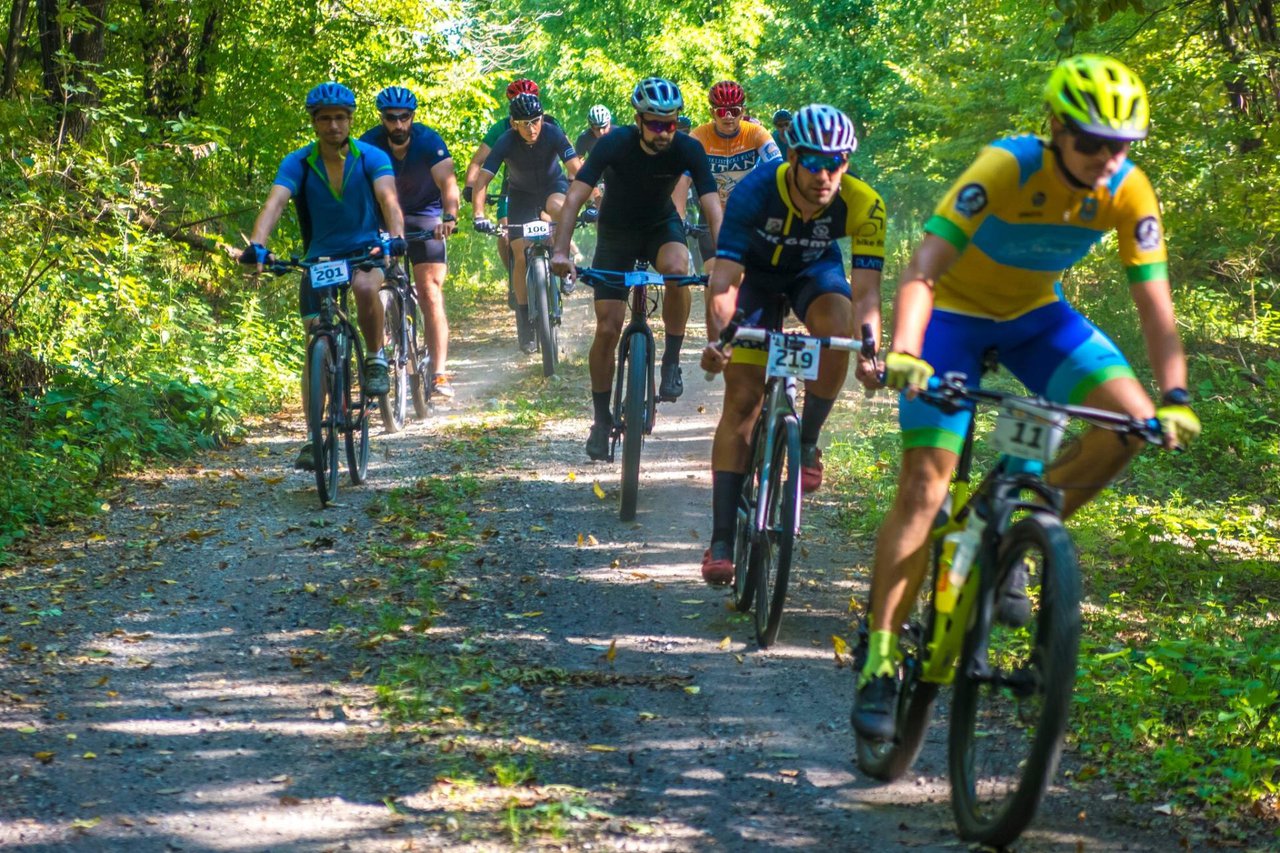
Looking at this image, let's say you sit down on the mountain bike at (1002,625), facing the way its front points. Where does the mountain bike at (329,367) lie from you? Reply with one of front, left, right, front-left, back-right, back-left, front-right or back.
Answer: back

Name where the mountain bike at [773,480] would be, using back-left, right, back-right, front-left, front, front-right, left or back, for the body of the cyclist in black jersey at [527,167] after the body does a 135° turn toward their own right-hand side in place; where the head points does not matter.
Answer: back-left

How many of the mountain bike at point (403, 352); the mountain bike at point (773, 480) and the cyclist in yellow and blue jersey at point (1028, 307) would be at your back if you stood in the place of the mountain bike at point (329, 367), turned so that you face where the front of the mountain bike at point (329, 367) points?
1

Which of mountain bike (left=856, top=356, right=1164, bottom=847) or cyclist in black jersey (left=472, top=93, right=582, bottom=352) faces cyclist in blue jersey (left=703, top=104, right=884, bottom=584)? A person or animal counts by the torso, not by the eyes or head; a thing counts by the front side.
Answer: the cyclist in black jersey

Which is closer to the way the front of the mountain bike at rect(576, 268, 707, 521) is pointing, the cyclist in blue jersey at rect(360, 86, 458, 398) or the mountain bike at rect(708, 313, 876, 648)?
the mountain bike

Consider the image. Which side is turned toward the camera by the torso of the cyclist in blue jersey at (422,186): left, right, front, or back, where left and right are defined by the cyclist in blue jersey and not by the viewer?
front

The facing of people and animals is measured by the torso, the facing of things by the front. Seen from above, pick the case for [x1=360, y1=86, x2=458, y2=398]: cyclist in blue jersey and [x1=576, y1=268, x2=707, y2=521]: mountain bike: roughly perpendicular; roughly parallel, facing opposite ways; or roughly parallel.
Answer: roughly parallel

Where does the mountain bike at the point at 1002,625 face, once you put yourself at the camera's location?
facing the viewer and to the right of the viewer

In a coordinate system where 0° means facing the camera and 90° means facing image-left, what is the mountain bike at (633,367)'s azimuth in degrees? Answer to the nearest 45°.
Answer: approximately 0°

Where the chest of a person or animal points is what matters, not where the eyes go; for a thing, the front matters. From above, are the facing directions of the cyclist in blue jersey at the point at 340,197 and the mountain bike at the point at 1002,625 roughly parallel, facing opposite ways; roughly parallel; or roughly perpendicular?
roughly parallel

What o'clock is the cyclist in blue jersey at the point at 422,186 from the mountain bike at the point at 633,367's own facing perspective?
The cyclist in blue jersey is roughly at 5 o'clock from the mountain bike.

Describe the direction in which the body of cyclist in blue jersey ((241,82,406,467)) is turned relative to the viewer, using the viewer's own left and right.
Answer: facing the viewer

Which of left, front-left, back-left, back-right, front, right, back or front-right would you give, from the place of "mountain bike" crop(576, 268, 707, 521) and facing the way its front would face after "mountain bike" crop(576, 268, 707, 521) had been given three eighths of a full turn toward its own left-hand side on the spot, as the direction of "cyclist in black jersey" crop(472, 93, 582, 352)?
front-left

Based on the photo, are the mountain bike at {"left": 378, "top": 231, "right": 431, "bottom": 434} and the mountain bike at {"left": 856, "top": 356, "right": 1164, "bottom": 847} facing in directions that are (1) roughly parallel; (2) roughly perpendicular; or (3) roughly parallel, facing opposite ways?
roughly parallel

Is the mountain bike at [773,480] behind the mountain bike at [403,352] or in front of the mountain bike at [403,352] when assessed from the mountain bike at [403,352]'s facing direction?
in front

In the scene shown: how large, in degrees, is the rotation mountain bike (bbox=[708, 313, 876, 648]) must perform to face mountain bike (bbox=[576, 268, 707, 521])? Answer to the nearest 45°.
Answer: approximately 180°

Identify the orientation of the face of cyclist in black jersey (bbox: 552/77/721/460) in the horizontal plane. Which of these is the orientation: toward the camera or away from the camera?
toward the camera

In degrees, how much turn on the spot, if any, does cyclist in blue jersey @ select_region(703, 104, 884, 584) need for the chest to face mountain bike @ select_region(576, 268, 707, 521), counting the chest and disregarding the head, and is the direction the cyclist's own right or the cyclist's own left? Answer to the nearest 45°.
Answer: approximately 135° to the cyclist's own right

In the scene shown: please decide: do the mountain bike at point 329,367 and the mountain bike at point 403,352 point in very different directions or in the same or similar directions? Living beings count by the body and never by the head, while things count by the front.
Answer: same or similar directions

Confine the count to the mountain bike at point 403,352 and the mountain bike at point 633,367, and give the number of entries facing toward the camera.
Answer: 2
